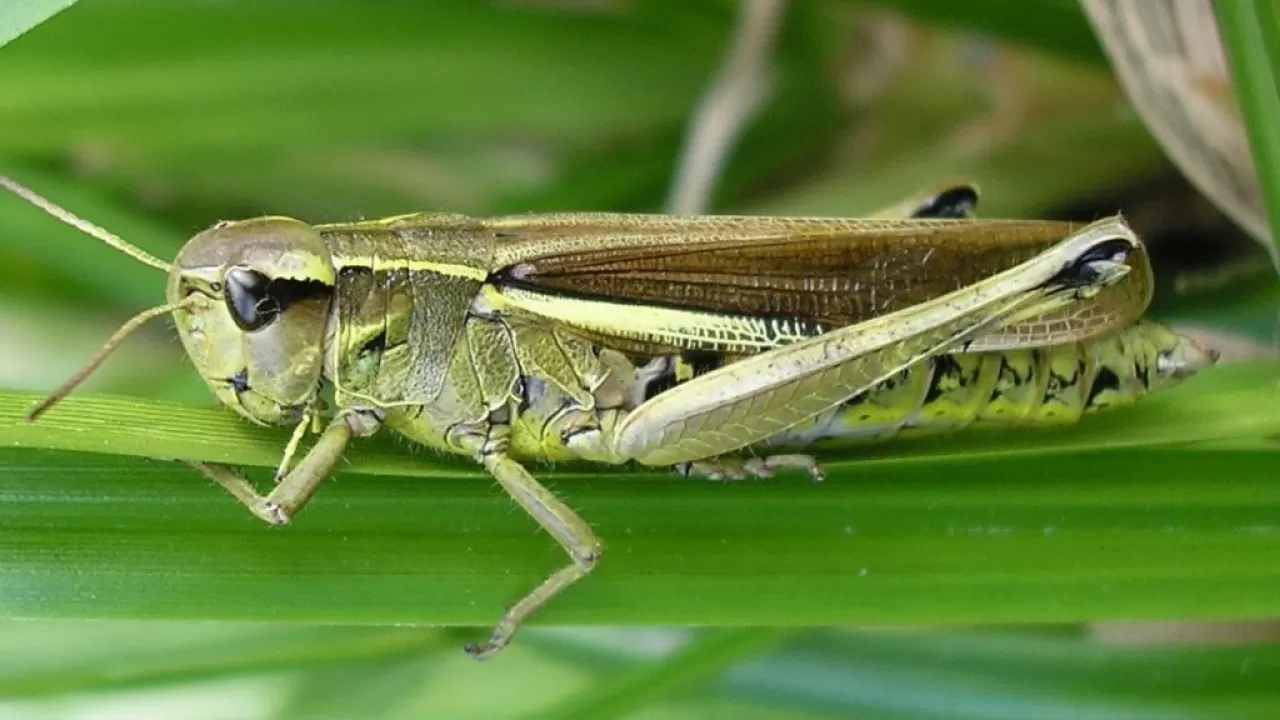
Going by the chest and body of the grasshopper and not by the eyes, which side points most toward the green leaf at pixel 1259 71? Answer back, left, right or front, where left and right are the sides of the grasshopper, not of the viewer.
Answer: back

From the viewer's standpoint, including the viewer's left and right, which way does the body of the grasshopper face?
facing to the left of the viewer

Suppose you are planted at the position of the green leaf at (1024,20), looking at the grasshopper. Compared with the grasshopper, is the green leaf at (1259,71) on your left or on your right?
left

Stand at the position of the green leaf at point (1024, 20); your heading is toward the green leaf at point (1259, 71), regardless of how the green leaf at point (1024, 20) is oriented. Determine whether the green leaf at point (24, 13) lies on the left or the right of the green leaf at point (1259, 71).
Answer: right
